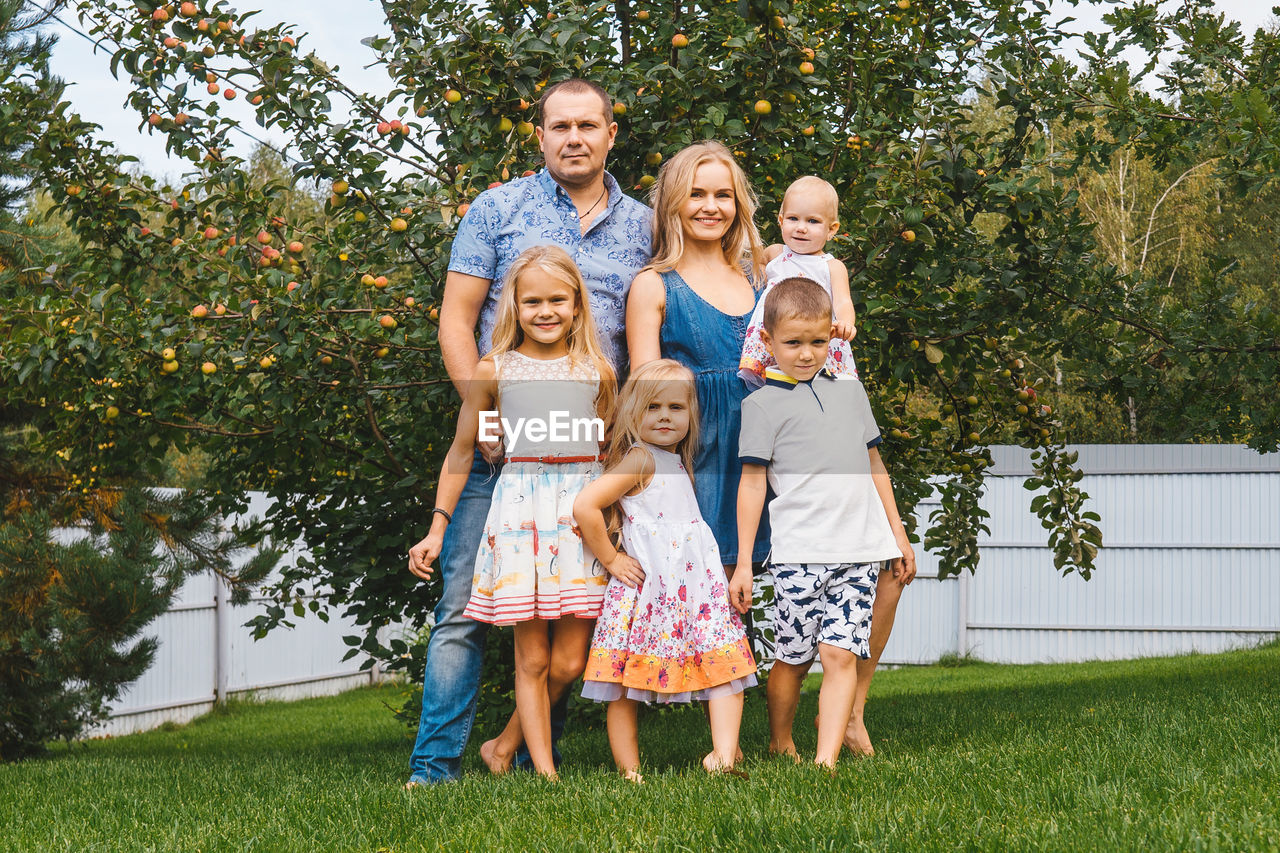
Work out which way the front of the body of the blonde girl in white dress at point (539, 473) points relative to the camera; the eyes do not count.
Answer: toward the camera

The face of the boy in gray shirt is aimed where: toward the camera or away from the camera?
toward the camera

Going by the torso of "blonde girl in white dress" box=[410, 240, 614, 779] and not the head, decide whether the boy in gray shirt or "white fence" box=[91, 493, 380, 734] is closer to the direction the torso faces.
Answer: the boy in gray shirt

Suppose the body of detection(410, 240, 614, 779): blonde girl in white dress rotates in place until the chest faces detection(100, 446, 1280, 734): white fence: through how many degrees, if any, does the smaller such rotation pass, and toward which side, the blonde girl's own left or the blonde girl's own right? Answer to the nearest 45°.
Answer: approximately 135° to the blonde girl's own left

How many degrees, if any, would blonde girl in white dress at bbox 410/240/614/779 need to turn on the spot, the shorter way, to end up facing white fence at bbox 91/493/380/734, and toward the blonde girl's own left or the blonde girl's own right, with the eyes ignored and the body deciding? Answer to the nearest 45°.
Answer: approximately 180°

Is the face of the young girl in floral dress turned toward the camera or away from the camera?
toward the camera

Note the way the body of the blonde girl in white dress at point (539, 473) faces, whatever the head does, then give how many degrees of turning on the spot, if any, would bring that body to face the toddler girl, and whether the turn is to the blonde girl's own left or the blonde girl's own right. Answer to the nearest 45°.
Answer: approximately 90° to the blonde girl's own left

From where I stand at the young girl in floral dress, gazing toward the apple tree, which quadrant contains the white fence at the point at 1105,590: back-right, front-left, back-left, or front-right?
front-right

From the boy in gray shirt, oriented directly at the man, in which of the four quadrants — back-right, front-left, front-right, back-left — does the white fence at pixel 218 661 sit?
front-right

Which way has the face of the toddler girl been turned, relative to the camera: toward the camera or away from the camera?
toward the camera

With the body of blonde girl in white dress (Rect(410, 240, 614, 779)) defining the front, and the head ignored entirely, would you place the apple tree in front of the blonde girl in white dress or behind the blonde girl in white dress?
behind

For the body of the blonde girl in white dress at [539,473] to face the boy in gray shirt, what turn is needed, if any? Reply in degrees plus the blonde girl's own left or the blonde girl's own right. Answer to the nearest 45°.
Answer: approximately 90° to the blonde girl's own left
